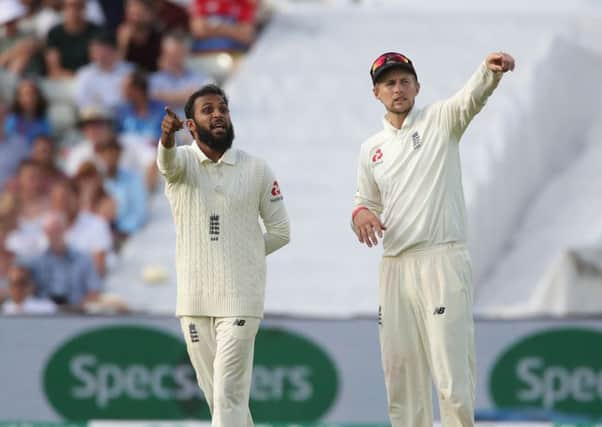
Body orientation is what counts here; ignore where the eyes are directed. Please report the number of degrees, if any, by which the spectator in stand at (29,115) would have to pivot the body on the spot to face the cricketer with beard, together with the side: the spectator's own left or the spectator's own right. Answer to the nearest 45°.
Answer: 0° — they already face them

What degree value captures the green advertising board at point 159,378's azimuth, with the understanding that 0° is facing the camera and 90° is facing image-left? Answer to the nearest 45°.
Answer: approximately 0°
